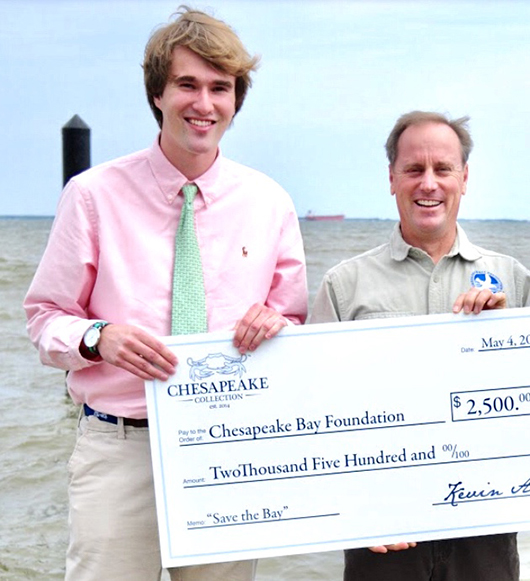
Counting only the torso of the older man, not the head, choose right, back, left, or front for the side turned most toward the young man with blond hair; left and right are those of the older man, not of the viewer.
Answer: right

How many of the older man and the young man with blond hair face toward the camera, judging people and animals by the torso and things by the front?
2

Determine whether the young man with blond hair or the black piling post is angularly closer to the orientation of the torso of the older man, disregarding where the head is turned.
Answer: the young man with blond hair

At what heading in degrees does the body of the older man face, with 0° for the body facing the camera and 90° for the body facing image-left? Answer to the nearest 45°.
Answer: approximately 0°

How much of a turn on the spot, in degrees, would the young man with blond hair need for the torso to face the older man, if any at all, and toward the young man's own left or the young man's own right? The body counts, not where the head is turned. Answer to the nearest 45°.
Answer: approximately 90° to the young man's own left

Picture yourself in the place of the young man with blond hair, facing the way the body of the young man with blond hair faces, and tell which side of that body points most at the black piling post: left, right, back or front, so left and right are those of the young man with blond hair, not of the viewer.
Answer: back

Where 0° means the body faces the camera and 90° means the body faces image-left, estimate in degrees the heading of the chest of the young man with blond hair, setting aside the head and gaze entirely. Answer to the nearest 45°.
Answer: approximately 0°
